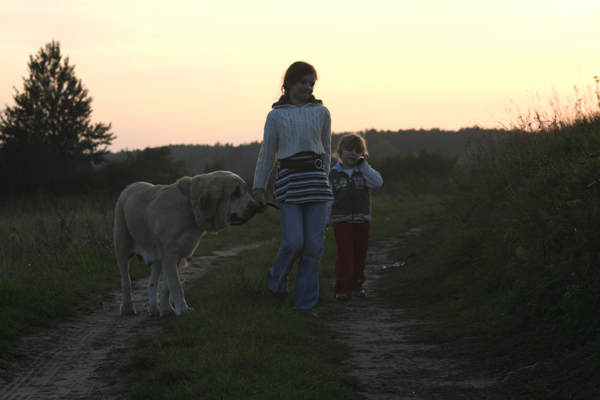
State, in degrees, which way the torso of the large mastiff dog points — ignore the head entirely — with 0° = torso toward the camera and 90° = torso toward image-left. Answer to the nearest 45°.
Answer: approximately 315°

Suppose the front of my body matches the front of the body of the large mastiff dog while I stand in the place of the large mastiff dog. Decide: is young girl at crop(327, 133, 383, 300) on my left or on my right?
on my left

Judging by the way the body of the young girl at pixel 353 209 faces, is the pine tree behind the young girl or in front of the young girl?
behind

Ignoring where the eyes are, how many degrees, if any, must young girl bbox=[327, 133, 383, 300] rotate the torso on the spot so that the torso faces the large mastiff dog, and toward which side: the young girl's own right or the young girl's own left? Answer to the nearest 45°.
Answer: approximately 45° to the young girl's own right

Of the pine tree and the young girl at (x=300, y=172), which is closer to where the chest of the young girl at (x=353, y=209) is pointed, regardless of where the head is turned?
the young girl

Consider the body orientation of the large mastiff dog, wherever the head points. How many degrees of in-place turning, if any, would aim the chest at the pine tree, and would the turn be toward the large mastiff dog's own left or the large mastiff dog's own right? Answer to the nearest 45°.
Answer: approximately 135° to the large mastiff dog's own left
